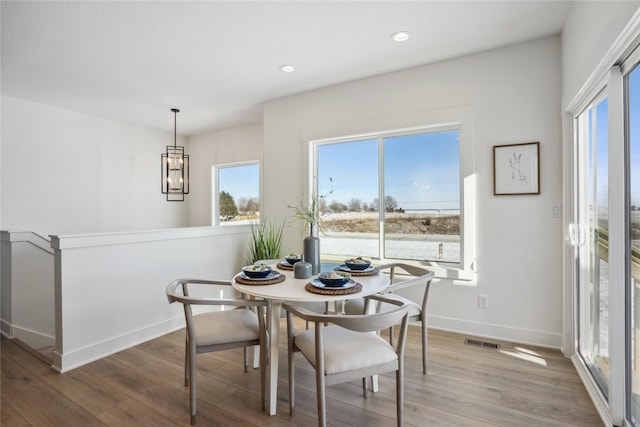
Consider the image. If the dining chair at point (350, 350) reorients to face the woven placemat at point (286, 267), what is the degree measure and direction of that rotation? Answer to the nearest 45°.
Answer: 0° — it already faces it

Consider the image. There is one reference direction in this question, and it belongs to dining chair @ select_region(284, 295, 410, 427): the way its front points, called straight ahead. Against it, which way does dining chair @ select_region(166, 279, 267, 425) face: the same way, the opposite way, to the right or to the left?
to the right

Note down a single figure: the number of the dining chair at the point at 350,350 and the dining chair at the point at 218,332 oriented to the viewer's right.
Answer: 1

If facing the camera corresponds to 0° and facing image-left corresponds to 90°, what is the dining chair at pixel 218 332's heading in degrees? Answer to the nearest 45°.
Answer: approximately 270°

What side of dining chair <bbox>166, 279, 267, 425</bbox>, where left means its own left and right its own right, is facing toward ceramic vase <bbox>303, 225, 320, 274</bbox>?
front

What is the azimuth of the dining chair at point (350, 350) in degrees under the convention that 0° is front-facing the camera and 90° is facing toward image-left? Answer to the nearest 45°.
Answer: approximately 135°

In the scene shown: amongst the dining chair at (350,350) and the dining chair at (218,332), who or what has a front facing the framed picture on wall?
the dining chair at (218,332)
